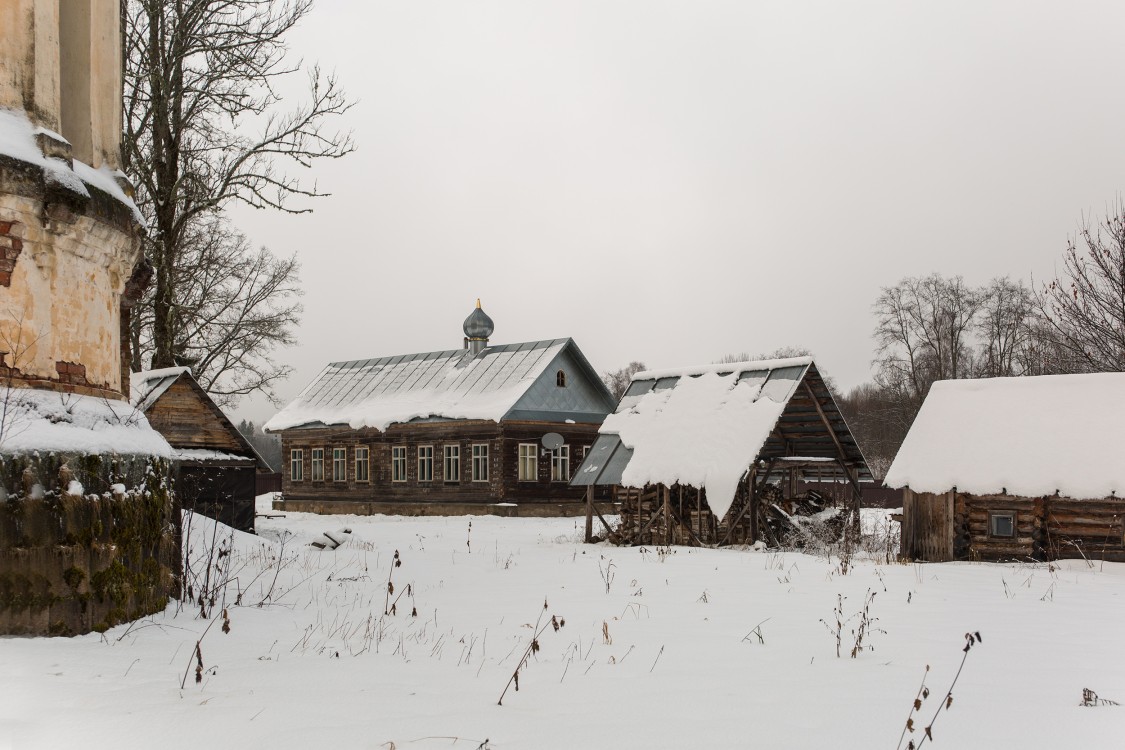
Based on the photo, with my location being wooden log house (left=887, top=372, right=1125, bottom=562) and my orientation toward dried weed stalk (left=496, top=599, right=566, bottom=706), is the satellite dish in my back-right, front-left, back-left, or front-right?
back-right

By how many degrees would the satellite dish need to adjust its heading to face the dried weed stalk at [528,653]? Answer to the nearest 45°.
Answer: approximately 45° to its right

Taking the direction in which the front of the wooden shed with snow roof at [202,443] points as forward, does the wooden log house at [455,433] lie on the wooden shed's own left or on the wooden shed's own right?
on the wooden shed's own left

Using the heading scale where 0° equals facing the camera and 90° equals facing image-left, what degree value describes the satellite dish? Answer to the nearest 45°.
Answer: approximately 315°

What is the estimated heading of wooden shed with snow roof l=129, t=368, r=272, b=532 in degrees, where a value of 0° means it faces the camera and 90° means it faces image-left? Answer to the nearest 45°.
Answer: approximately 315°

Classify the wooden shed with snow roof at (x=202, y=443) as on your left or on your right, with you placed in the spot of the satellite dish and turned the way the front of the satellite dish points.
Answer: on your right

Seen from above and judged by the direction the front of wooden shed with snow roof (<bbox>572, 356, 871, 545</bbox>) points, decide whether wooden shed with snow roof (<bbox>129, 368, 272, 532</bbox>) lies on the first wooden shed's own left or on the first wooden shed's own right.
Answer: on the first wooden shed's own right

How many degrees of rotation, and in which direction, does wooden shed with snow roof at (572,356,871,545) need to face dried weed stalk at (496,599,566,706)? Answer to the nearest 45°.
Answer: approximately 45° to its right
